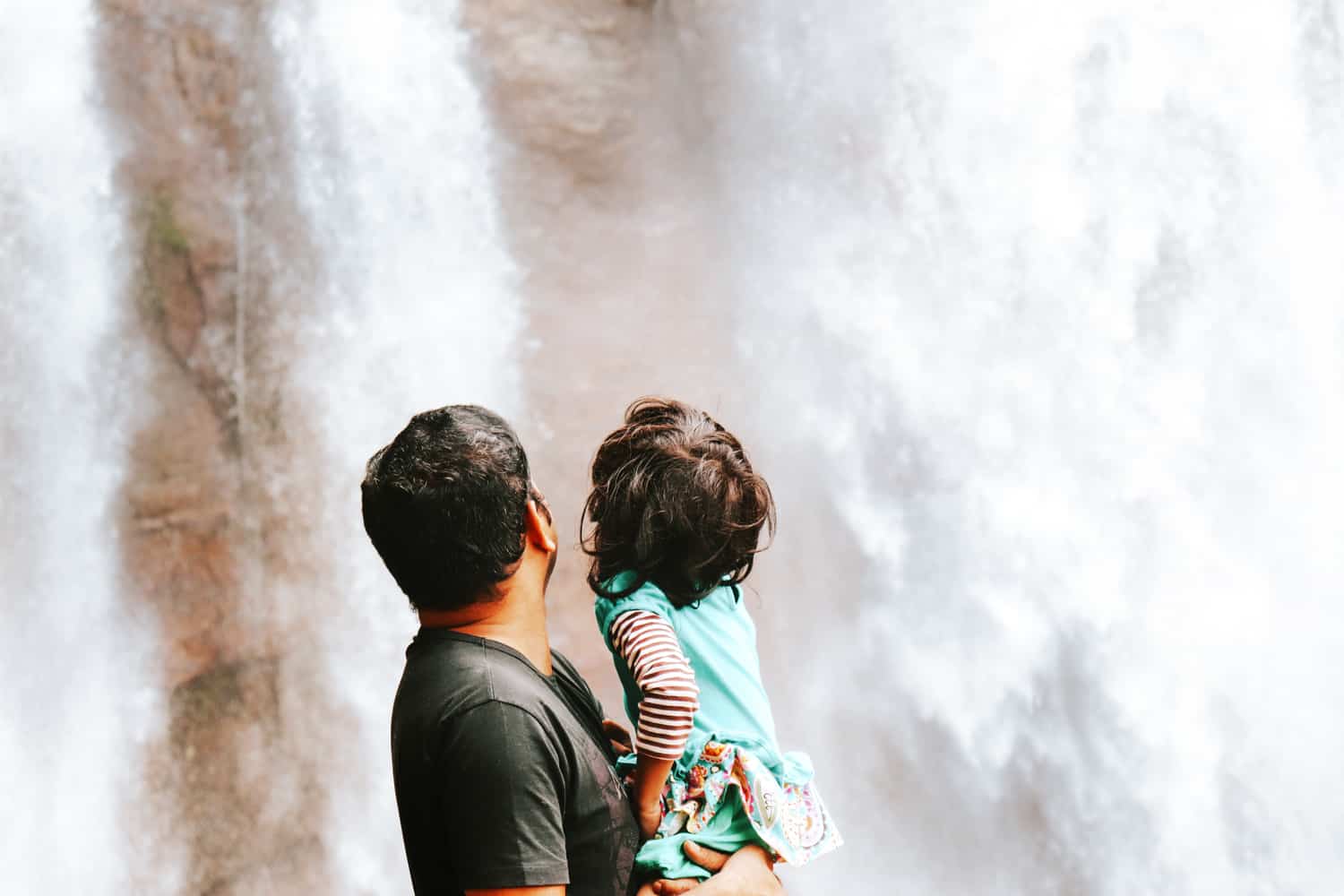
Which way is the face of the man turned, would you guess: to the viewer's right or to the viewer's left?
to the viewer's right

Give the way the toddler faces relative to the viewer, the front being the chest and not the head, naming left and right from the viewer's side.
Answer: facing away from the viewer and to the left of the viewer

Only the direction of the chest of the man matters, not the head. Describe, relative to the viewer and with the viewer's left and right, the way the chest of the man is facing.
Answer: facing to the right of the viewer
